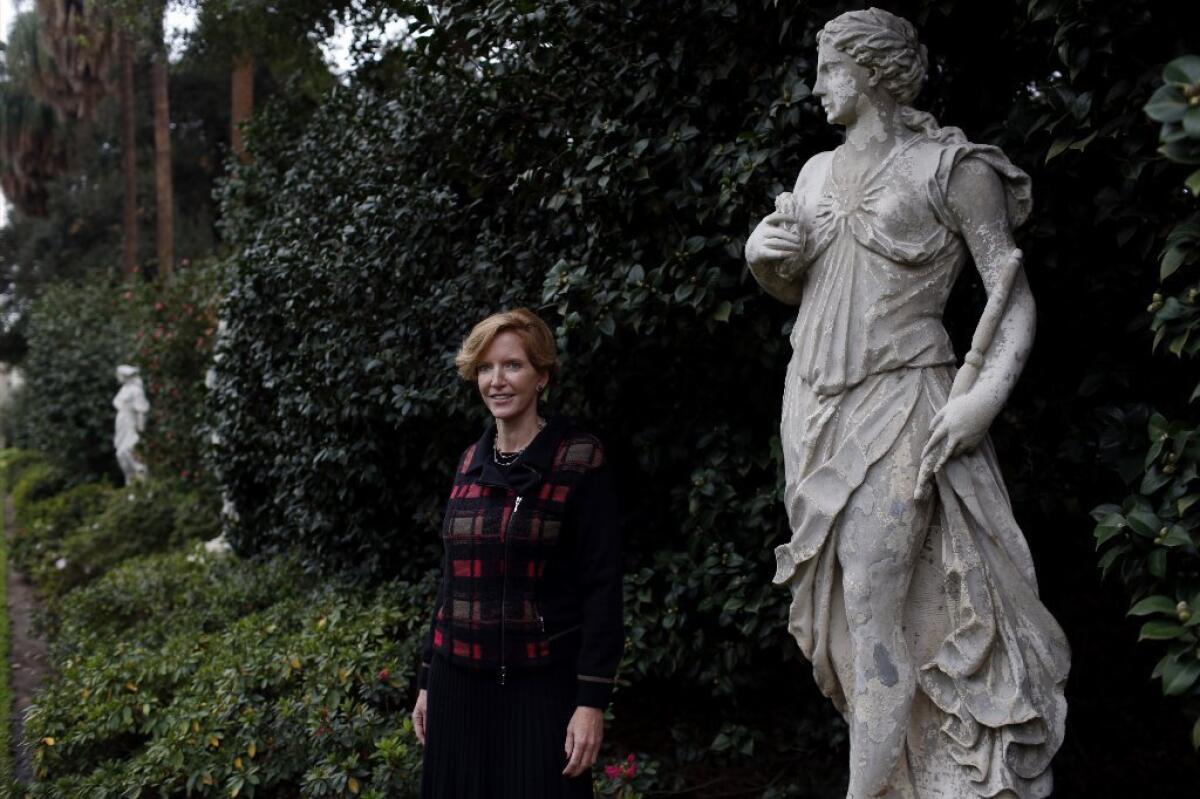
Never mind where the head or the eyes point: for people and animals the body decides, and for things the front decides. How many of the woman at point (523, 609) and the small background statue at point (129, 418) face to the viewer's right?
0

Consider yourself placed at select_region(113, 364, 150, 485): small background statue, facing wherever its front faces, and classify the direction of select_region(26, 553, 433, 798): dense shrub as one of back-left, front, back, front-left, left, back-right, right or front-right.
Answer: front-left

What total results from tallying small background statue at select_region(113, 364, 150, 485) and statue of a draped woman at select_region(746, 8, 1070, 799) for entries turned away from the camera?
0

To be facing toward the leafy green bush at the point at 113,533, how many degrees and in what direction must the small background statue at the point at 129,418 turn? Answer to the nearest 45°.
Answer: approximately 45° to its left

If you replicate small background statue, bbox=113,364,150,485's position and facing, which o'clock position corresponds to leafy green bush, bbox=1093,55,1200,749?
The leafy green bush is roughly at 10 o'clock from the small background statue.

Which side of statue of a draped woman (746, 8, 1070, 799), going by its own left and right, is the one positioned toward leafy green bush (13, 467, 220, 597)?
right

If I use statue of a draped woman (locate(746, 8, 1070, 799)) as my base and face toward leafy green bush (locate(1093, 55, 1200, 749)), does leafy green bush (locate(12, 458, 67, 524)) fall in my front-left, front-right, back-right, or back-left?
back-left

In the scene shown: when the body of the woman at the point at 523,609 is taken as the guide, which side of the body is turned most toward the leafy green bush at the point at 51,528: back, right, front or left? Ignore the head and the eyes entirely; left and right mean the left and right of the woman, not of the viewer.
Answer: right

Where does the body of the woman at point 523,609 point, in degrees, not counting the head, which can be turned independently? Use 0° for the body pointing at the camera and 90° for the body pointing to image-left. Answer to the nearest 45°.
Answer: approximately 45°

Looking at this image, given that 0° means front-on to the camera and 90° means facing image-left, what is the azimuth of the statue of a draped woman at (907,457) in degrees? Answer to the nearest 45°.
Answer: approximately 45°

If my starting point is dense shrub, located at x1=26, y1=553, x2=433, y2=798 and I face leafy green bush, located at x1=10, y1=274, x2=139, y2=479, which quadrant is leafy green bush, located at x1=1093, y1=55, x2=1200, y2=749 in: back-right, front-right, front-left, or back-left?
back-right
